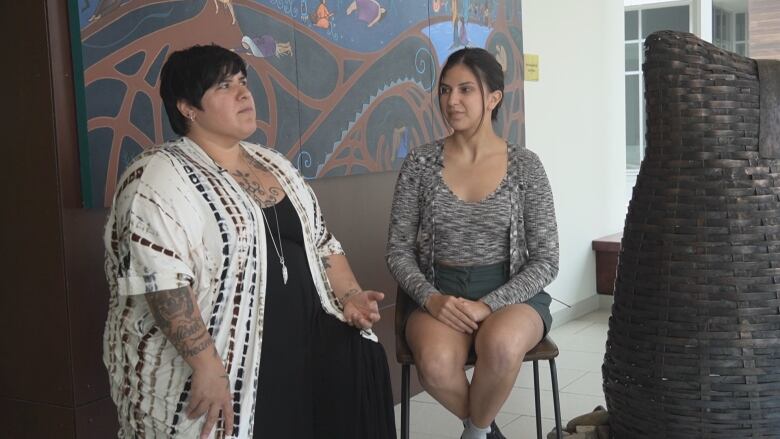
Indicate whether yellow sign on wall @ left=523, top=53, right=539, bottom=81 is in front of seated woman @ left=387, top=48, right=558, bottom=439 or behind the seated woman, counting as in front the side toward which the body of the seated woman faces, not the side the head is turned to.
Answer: behind

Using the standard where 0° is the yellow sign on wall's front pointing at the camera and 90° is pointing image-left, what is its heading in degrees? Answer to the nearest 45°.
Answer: approximately 315°

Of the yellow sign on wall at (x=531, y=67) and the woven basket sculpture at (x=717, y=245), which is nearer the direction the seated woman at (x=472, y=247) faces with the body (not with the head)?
the woven basket sculpture

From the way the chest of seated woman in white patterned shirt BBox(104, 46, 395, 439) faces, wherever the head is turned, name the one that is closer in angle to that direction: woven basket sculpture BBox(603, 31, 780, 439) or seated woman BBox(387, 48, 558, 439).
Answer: the woven basket sculpture

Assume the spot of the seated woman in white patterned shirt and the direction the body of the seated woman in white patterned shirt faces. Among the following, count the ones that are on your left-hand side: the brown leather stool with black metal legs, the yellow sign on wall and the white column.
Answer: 3

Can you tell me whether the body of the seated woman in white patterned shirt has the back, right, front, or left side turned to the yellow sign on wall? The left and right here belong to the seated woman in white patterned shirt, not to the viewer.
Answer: left

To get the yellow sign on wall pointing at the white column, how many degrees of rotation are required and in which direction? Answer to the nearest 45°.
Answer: approximately 90° to its left

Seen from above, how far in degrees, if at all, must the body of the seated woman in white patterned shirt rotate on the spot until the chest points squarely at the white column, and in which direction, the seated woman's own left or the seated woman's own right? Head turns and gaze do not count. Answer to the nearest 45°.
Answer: approximately 90° to the seated woman's own left

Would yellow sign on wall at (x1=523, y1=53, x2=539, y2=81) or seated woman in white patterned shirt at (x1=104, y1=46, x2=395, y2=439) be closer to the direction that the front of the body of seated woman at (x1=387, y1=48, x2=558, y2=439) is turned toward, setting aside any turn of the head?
the seated woman in white patterned shirt

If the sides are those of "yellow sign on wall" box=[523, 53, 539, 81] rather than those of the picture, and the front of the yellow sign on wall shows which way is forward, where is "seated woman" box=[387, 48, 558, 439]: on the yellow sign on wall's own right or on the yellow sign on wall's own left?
on the yellow sign on wall's own right

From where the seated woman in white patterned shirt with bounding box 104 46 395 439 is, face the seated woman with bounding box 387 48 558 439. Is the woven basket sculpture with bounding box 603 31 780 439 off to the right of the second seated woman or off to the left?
right

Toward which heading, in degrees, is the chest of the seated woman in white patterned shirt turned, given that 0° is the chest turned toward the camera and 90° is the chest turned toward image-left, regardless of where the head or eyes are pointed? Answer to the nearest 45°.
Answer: approximately 315°
